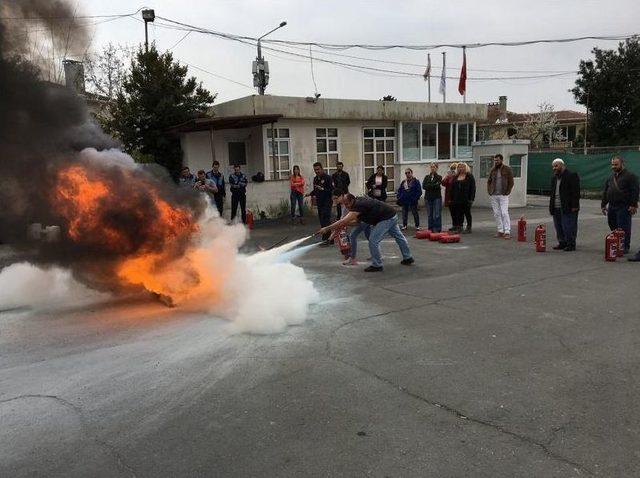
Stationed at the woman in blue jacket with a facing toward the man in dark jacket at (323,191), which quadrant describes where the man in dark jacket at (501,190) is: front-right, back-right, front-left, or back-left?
back-left

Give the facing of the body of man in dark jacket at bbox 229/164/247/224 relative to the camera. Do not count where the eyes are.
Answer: toward the camera

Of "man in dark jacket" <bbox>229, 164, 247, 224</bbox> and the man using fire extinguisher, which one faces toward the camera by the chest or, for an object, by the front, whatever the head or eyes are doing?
the man in dark jacket

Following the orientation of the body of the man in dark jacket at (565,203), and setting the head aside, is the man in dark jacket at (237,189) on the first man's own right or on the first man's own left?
on the first man's own right

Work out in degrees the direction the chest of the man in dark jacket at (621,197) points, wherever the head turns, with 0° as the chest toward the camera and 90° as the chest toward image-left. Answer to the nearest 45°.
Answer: approximately 45°

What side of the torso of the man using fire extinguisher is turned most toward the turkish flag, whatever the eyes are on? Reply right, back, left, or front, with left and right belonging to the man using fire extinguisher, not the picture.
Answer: right

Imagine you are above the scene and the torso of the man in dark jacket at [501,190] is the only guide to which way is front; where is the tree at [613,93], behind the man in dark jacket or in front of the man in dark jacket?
behind

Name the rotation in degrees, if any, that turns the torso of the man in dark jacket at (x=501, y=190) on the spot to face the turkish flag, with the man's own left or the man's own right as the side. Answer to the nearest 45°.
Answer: approximately 135° to the man's own right

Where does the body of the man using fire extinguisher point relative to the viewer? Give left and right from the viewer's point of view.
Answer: facing to the left of the viewer

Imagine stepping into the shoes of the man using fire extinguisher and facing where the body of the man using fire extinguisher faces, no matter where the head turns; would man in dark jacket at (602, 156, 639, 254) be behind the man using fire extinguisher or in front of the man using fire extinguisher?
behind

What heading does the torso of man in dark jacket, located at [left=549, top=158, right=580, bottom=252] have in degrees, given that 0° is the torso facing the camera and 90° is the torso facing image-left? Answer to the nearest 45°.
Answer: approximately 45°

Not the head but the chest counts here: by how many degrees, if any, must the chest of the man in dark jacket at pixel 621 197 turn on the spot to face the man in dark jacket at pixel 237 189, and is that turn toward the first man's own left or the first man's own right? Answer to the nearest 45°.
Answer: approximately 45° to the first man's own right

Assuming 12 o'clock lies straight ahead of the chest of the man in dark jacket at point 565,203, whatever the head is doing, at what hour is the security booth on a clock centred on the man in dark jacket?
The security booth is roughly at 4 o'clock from the man in dark jacket.

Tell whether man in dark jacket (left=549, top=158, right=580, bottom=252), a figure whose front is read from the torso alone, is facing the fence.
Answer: no

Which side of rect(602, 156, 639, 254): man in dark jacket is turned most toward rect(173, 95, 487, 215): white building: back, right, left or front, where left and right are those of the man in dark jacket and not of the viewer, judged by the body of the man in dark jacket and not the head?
right

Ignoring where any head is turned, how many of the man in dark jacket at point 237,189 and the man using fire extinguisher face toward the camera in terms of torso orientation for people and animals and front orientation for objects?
1
